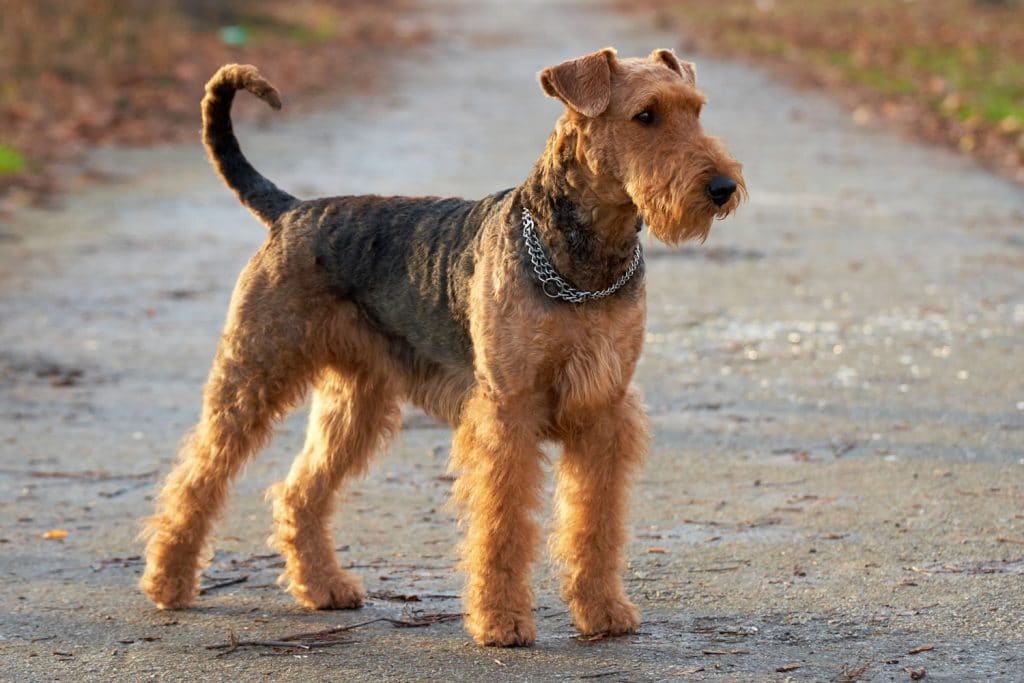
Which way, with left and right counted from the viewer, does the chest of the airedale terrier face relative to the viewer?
facing the viewer and to the right of the viewer
